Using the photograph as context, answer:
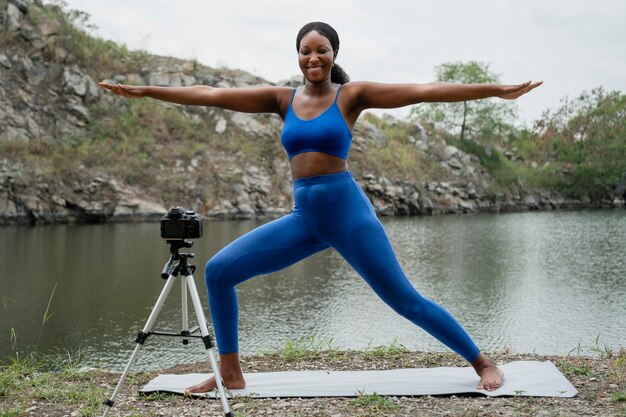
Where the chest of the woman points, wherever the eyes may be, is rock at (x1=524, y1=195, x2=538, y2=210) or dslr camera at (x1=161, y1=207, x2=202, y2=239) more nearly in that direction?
the dslr camera

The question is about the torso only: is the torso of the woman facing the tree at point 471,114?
no

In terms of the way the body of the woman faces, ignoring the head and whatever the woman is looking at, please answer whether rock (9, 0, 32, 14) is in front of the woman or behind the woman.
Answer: behind

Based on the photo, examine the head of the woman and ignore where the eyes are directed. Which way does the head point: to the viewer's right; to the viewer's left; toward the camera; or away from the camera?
toward the camera

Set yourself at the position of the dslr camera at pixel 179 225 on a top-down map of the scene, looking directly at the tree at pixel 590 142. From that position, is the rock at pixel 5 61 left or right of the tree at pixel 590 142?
left

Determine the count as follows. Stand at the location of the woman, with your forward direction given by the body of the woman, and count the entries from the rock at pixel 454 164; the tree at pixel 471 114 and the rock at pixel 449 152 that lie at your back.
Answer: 3

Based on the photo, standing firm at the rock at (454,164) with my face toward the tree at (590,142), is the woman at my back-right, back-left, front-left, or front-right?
back-right

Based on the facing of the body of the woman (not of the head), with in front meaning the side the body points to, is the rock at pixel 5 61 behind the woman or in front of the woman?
behind

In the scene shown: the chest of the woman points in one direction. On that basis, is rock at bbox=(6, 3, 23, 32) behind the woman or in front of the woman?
behind

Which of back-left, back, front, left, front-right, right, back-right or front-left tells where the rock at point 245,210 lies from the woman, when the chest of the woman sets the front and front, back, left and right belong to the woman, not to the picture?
back

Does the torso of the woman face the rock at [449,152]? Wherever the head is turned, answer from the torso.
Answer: no

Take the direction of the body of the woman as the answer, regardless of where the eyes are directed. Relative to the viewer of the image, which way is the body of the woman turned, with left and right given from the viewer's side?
facing the viewer

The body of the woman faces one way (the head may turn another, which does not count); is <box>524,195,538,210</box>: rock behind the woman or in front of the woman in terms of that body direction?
behind

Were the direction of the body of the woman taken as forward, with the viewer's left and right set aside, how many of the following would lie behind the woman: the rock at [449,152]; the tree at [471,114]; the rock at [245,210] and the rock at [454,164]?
4

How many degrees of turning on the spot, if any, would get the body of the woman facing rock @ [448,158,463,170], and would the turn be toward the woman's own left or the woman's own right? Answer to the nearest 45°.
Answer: approximately 180°
